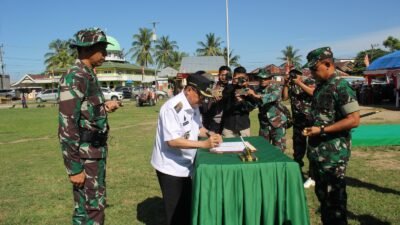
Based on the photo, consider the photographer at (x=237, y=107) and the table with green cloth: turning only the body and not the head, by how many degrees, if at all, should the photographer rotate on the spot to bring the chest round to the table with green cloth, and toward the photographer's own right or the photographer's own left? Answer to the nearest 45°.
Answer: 0° — they already face it

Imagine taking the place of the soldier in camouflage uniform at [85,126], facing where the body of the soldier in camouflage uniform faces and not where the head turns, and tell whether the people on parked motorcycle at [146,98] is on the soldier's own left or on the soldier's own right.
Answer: on the soldier's own left

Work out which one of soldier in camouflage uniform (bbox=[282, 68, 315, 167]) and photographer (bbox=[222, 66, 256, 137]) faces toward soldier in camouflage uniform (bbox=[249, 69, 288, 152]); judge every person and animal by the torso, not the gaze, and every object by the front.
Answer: soldier in camouflage uniform (bbox=[282, 68, 315, 167])

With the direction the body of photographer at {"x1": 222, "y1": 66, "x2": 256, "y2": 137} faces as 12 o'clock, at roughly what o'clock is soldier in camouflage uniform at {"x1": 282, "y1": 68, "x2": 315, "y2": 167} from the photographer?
The soldier in camouflage uniform is roughly at 8 o'clock from the photographer.

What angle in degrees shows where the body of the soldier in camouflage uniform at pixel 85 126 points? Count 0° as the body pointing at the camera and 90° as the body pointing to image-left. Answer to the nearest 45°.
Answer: approximately 270°

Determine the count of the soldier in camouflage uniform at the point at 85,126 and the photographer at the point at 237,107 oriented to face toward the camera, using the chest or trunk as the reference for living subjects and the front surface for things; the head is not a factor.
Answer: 1

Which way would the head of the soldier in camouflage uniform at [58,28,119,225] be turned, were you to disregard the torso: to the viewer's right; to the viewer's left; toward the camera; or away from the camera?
to the viewer's right

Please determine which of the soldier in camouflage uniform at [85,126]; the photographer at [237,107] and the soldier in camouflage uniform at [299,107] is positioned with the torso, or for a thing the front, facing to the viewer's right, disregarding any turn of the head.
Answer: the soldier in camouflage uniform at [85,126]

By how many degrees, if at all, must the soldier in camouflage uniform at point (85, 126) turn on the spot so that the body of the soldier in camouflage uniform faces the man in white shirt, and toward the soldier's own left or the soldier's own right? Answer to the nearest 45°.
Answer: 0° — they already face them
